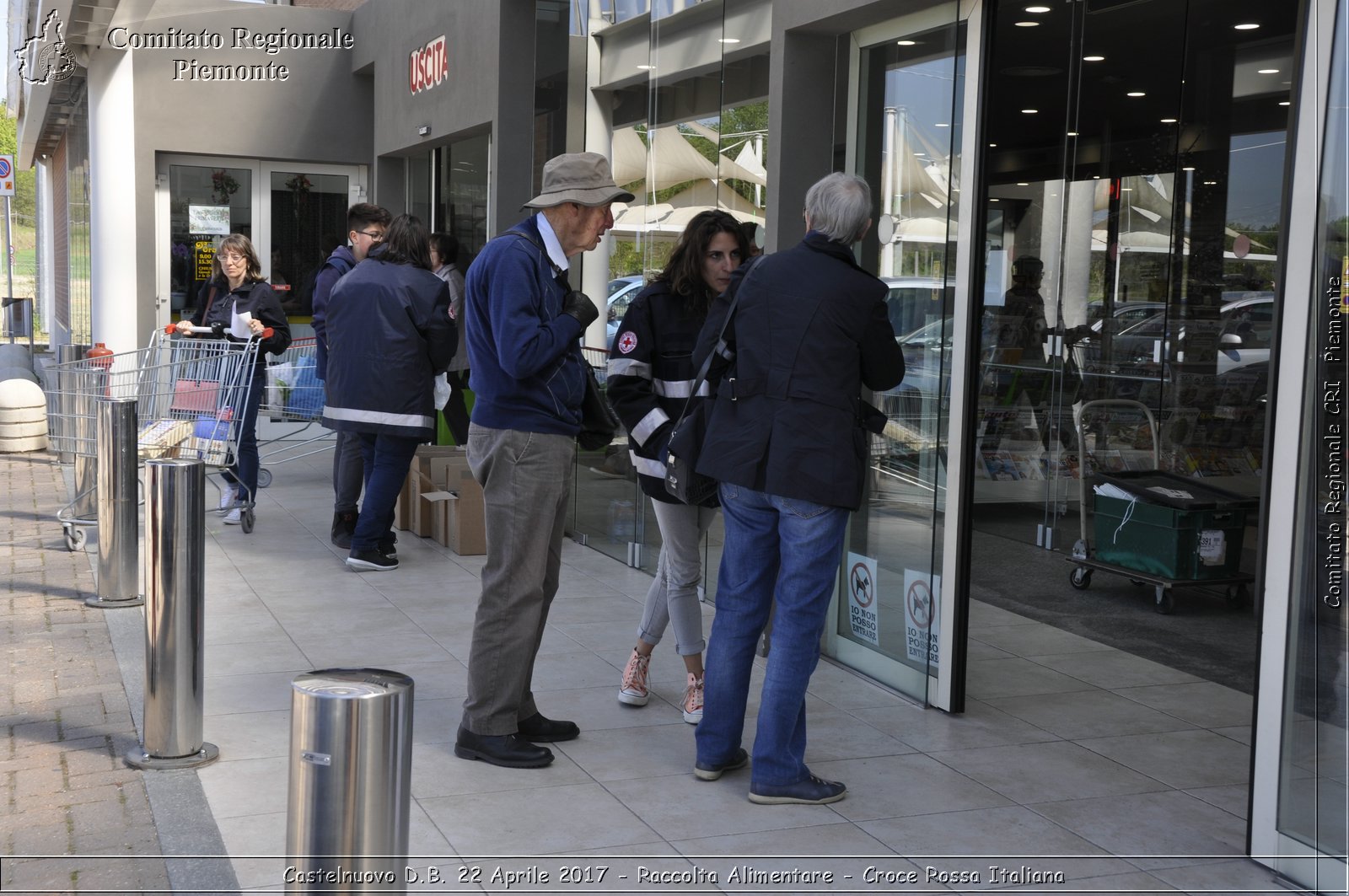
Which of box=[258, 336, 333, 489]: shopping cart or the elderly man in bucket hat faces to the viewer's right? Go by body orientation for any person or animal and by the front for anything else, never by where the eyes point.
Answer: the elderly man in bucket hat

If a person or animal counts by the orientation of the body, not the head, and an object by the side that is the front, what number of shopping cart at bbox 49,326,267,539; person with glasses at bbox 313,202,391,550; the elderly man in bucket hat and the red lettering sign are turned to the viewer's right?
2

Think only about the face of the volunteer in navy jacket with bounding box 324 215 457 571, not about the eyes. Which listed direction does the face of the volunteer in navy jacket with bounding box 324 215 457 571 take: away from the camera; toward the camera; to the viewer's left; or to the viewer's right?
away from the camera

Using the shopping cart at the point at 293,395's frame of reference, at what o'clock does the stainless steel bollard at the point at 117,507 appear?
The stainless steel bollard is roughly at 11 o'clock from the shopping cart.

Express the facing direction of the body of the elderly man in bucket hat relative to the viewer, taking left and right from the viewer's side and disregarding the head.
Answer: facing to the right of the viewer

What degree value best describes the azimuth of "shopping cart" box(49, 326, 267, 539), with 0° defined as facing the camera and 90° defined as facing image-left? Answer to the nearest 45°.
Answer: approximately 45°

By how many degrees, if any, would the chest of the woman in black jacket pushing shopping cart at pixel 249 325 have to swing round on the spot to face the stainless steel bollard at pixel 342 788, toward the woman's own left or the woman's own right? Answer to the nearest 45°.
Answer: approximately 45° to the woman's own left

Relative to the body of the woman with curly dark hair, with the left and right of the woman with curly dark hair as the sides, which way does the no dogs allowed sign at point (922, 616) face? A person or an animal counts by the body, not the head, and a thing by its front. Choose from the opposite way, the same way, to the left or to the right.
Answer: to the right

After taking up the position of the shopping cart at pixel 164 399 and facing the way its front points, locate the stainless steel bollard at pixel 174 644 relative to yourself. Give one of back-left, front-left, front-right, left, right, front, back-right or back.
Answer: front-left

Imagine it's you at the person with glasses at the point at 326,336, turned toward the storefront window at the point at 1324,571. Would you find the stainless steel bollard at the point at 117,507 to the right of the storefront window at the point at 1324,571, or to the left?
right

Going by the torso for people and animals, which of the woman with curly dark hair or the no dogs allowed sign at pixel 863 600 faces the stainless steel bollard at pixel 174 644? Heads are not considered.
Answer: the no dogs allowed sign

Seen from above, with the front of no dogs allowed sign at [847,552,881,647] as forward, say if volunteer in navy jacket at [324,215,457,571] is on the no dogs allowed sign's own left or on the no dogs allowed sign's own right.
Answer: on the no dogs allowed sign's own right

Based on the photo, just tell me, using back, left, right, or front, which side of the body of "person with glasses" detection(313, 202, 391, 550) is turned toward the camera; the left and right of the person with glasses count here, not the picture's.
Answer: right

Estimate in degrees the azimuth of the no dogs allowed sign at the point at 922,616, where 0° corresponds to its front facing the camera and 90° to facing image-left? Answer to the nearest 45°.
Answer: approximately 45°

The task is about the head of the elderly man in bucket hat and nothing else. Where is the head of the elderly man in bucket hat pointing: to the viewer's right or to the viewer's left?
to the viewer's right
